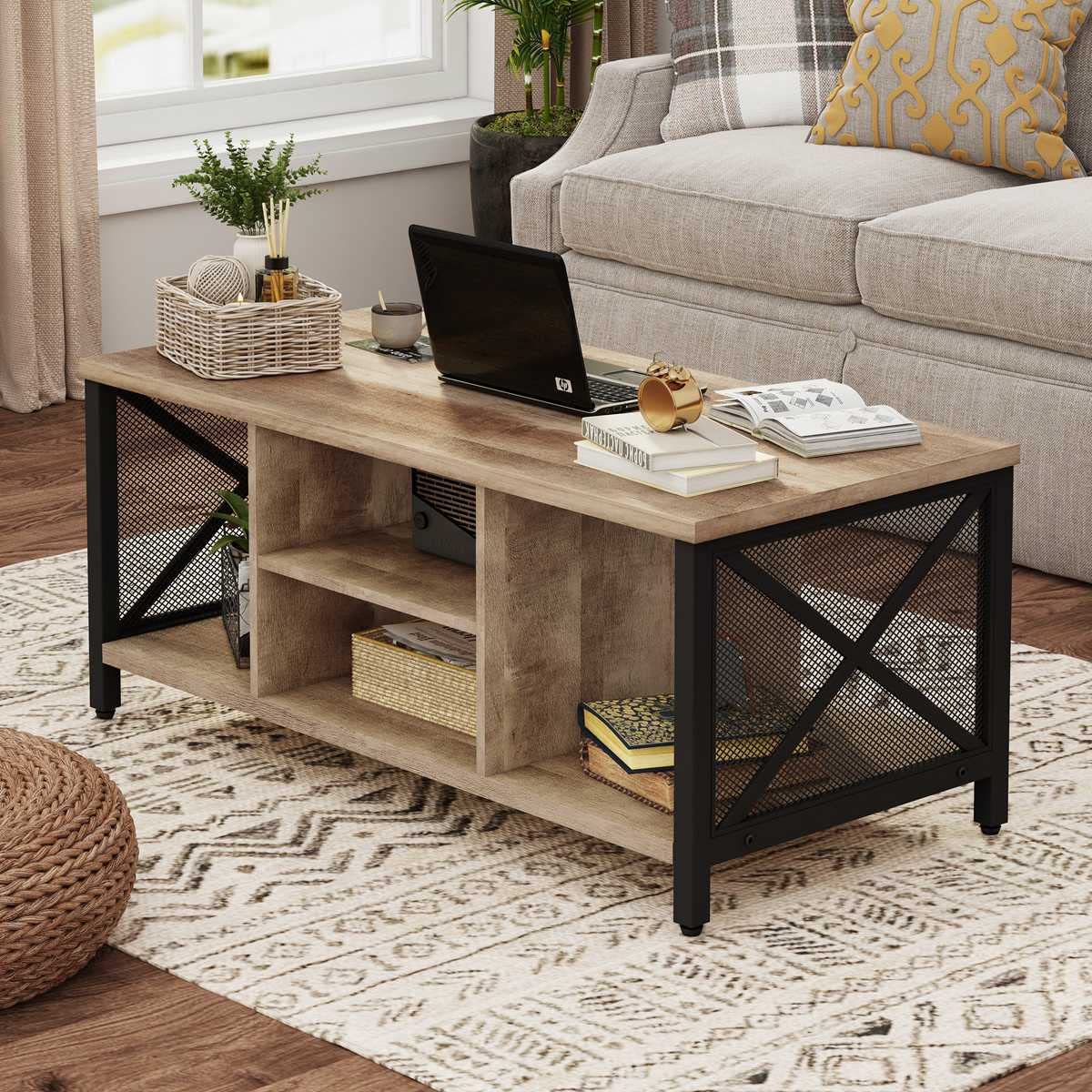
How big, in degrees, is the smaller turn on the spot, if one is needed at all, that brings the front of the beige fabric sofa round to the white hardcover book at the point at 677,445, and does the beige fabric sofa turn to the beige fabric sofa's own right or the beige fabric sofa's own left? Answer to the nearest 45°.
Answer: approximately 45° to the beige fabric sofa's own left

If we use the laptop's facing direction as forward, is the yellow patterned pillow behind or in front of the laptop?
in front

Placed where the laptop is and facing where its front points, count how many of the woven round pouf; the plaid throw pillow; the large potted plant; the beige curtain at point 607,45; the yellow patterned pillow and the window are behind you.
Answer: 1

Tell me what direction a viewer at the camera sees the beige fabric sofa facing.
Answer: facing the viewer and to the left of the viewer

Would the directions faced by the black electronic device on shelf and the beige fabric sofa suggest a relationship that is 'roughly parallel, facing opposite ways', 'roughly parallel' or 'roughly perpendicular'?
roughly parallel

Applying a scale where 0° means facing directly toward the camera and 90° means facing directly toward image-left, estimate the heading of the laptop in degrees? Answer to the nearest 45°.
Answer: approximately 225°

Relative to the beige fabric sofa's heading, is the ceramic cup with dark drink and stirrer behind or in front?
in front
